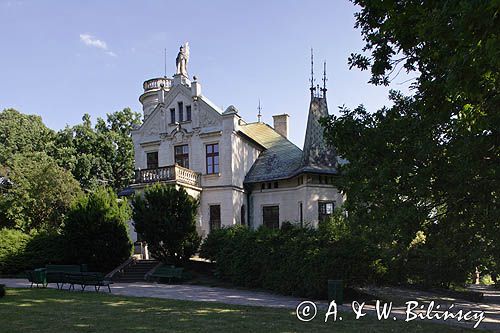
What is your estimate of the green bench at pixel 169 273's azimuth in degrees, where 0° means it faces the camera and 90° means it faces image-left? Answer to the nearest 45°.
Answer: approximately 45°

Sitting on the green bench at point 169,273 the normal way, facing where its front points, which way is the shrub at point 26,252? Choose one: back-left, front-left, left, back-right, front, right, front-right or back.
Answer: right

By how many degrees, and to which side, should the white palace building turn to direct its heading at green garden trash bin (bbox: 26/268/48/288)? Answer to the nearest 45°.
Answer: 0° — it already faces it

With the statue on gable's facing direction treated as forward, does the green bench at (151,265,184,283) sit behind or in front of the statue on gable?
in front

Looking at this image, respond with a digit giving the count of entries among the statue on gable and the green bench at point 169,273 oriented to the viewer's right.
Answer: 0

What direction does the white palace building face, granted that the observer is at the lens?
facing the viewer and to the left of the viewer

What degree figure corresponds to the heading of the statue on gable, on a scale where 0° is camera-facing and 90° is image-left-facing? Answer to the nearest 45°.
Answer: approximately 45°

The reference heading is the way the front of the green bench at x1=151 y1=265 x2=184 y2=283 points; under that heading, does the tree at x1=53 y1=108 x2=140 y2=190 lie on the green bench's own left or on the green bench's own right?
on the green bench's own right

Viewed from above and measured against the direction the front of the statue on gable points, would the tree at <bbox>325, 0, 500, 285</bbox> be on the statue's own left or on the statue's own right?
on the statue's own left

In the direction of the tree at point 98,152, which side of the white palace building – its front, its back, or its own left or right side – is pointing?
right

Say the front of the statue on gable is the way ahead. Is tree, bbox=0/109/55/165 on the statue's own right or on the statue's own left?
on the statue's own right
